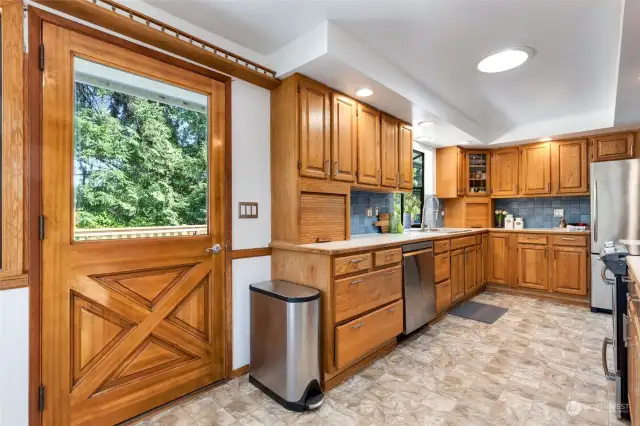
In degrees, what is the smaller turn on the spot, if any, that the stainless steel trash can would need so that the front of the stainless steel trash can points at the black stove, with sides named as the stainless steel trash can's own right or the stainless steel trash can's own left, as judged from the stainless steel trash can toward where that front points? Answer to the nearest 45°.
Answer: approximately 45° to the stainless steel trash can's own left

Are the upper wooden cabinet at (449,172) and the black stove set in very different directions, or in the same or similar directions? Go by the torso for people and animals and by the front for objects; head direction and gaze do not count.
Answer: very different directions

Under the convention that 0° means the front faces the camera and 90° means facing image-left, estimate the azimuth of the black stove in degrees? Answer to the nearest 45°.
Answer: approximately 90°

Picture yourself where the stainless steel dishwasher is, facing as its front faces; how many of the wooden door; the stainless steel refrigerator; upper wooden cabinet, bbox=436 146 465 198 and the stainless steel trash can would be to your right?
2

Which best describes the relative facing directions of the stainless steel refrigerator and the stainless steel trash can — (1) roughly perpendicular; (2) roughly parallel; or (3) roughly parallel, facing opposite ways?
roughly perpendicular

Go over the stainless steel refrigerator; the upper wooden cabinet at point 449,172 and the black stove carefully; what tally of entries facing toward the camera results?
1

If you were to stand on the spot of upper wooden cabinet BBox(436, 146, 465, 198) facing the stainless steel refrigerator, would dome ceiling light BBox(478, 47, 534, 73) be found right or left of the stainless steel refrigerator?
right

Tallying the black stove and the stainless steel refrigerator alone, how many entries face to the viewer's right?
0

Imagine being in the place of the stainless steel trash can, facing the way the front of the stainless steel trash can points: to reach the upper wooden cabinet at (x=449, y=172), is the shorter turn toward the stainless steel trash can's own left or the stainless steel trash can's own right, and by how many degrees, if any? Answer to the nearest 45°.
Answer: approximately 90° to the stainless steel trash can's own left
